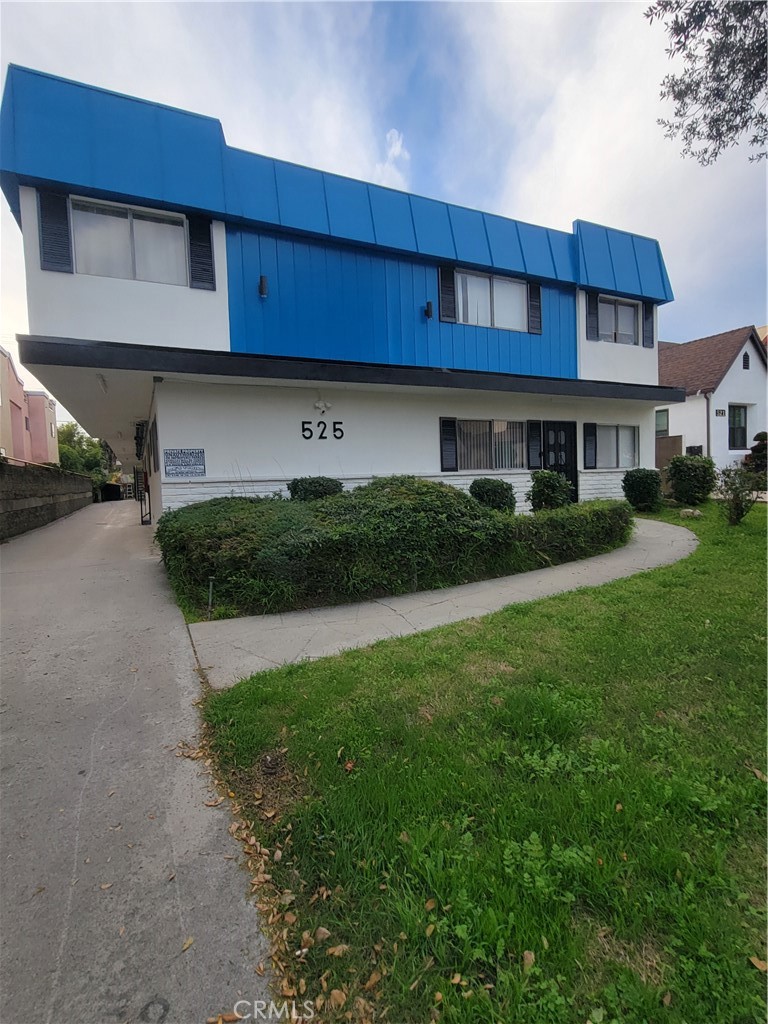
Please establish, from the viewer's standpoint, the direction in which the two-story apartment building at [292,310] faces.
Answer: facing the viewer and to the right of the viewer

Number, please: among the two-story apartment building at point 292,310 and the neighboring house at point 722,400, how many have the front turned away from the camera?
0

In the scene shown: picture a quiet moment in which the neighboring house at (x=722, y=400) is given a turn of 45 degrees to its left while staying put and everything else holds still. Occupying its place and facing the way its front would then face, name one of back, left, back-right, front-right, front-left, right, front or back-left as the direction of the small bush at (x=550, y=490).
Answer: right

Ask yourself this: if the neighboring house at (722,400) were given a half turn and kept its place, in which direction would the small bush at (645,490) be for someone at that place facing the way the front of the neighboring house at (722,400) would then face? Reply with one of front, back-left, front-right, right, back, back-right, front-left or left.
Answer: back-left

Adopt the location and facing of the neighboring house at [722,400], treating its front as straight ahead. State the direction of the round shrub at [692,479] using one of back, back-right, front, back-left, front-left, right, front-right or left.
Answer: front-right

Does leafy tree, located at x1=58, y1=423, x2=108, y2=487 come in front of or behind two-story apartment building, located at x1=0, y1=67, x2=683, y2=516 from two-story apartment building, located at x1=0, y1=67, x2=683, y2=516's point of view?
behind

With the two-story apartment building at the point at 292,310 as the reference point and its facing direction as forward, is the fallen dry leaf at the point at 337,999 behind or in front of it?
in front

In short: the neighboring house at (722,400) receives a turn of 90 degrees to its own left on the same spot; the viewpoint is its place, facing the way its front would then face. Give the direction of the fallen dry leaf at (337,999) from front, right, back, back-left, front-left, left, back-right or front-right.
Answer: back-right

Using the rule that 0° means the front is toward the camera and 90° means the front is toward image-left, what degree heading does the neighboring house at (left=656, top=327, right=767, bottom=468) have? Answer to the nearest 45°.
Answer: approximately 315°

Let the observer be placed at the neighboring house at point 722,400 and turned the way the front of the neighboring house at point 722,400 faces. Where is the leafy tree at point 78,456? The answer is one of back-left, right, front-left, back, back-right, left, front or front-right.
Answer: back-right

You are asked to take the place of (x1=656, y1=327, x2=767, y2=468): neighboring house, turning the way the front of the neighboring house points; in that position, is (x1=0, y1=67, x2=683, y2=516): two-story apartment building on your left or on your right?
on your right
